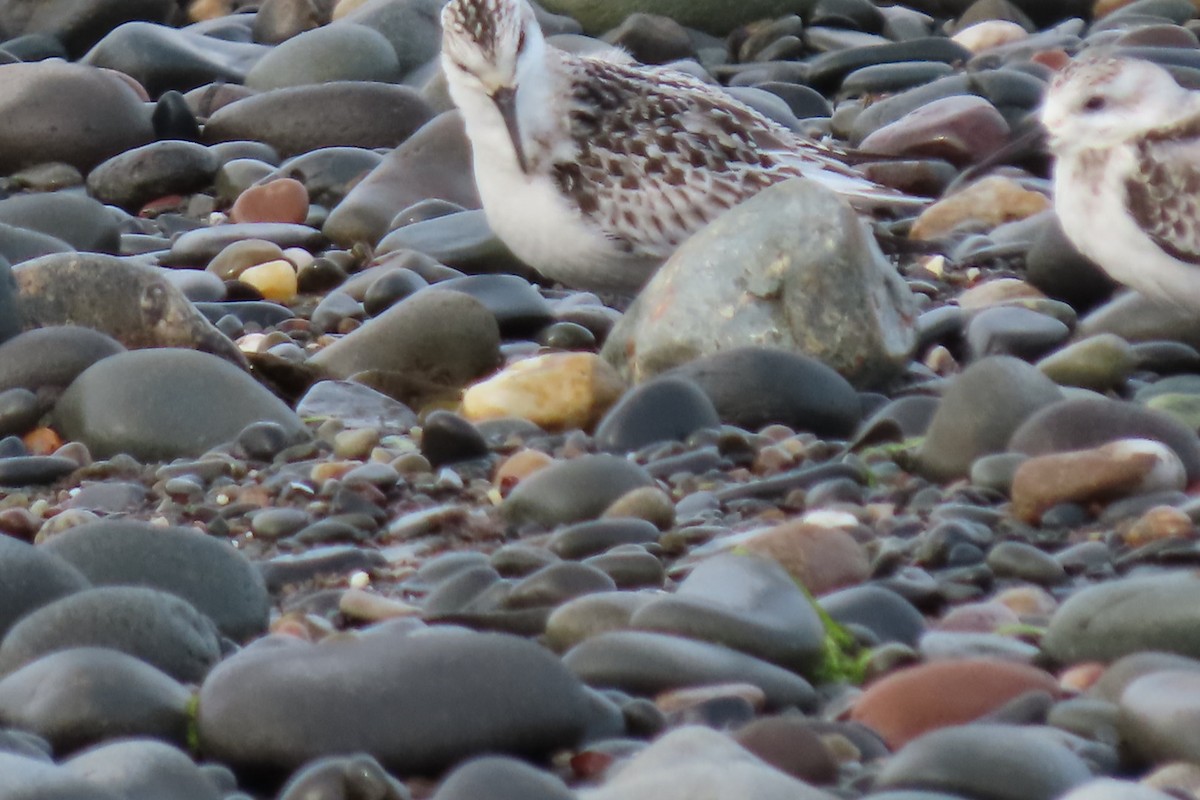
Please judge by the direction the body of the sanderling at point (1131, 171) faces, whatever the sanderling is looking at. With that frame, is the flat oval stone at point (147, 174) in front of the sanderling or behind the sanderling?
in front

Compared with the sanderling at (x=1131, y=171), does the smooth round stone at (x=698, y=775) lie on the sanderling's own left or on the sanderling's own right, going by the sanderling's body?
on the sanderling's own left

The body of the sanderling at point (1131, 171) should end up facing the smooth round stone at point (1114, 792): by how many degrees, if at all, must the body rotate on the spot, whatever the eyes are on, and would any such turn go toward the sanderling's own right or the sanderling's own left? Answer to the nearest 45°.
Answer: approximately 90° to the sanderling's own left

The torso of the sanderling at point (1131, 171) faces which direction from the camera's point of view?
to the viewer's left

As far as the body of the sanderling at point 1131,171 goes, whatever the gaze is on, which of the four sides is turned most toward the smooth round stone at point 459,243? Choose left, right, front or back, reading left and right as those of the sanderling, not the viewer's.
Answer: front

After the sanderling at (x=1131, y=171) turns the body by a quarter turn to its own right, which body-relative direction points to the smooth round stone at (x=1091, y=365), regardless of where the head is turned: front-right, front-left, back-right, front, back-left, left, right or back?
back

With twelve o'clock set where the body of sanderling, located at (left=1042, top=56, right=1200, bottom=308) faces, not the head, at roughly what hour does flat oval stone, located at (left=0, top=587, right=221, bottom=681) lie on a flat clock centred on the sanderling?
The flat oval stone is roughly at 10 o'clock from the sanderling.

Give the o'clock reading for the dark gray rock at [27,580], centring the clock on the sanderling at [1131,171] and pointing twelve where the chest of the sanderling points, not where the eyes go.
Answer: The dark gray rock is roughly at 10 o'clock from the sanderling.

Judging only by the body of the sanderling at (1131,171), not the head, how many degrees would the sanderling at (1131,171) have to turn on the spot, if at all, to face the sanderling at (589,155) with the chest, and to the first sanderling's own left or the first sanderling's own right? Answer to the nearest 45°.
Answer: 0° — it already faces it

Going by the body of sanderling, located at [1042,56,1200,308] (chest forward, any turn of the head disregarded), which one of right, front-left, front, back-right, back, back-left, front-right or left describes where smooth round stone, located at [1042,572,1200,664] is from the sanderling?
left

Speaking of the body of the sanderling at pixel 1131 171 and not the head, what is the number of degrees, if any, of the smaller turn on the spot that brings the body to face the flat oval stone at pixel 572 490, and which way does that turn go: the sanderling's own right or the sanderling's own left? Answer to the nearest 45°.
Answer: approximately 45° to the sanderling's own left

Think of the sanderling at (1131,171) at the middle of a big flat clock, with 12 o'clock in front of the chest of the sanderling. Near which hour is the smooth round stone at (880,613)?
The smooth round stone is roughly at 9 o'clock from the sanderling.

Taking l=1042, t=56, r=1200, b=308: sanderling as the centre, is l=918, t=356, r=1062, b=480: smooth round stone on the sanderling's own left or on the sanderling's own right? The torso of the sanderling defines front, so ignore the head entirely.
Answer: on the sanderling's own left

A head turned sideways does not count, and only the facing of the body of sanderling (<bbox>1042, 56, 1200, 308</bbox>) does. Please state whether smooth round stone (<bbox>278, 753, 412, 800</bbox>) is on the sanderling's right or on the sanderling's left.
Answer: on the sanderling's left

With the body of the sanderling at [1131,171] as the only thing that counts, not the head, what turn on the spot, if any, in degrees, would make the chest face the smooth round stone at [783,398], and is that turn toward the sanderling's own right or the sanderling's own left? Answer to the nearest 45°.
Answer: approximately 45° to the sanderling's own left
